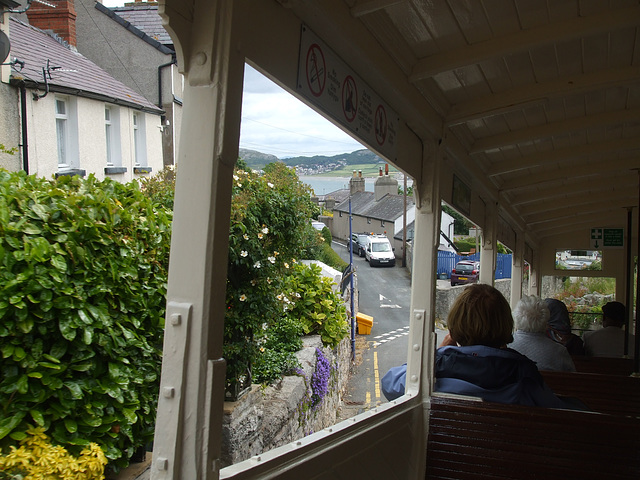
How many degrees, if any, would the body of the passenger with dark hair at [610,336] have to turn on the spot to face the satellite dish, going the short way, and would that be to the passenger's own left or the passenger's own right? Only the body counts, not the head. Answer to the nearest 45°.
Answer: approximately 135° to the passenger's own left

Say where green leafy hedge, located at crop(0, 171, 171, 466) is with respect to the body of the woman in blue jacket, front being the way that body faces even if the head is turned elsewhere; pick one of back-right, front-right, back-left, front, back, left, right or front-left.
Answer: left

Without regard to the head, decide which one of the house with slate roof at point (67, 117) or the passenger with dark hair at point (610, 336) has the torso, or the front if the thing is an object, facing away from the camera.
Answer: the passenger with dark hair

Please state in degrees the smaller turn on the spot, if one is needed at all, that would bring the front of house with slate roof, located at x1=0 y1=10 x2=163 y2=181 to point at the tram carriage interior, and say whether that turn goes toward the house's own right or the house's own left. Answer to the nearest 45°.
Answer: approximately 45° to the house's own right

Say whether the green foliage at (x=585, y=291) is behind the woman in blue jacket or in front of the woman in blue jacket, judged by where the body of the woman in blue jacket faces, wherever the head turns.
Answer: in front

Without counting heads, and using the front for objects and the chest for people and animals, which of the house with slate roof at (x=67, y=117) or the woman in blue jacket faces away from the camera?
the woman in blue jacket

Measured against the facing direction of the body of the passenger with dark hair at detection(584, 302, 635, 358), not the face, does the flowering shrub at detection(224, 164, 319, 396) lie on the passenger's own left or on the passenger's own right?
on the passenger's own left

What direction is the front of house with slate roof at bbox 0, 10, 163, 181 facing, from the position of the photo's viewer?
facing the viewer and to the right of the viewer

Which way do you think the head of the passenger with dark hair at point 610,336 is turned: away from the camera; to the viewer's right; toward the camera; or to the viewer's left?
away from the camera

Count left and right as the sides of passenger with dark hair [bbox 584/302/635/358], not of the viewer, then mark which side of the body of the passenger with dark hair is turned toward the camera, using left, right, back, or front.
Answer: back

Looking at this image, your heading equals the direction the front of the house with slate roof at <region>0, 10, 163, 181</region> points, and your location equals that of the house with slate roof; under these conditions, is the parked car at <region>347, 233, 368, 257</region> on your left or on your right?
on your left

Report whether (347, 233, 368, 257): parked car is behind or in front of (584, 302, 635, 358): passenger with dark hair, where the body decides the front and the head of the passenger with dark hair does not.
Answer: in front

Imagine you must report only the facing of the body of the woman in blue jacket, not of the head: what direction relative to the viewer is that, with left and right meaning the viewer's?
facing away from the viewer

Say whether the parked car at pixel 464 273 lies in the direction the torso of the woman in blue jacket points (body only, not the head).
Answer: yes

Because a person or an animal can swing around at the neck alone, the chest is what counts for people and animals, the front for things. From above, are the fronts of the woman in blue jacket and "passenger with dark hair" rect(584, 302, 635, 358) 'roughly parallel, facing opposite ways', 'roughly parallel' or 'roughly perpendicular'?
roughly parallel

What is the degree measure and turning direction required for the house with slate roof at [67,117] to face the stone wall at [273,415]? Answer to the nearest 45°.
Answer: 0° — it already faces it

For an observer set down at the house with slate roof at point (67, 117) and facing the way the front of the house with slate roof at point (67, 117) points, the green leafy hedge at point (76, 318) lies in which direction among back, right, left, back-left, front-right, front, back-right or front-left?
front-right
